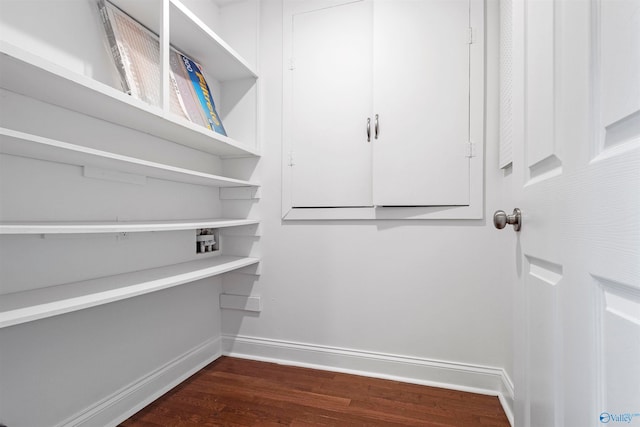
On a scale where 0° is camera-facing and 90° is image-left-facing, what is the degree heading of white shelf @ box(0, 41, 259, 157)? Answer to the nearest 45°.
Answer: approximately 315°

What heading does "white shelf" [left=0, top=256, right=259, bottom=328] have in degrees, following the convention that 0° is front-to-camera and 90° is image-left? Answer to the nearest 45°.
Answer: approximately 315°
